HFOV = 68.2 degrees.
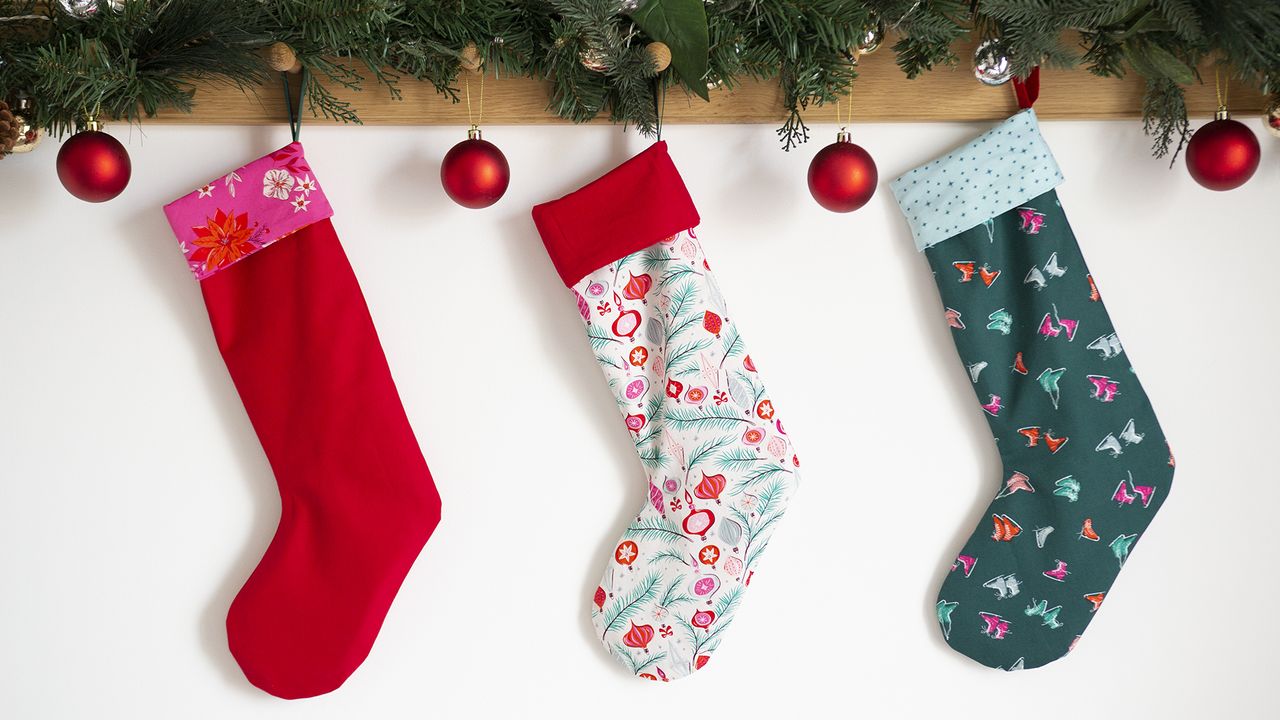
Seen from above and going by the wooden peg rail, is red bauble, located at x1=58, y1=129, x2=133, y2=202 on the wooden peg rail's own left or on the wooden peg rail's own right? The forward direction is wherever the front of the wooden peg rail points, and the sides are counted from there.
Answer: on the wooden peg rail's own right

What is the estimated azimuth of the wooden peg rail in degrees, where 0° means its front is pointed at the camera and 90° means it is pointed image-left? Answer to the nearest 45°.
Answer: approximately 0°
